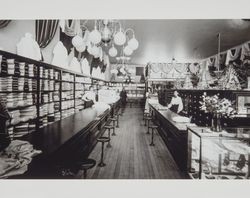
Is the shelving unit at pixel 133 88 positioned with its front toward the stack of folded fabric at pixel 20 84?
yes

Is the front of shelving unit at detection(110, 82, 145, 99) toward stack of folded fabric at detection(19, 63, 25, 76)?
yes

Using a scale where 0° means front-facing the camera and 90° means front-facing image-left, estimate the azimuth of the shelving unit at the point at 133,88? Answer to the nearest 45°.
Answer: approximately 0°
